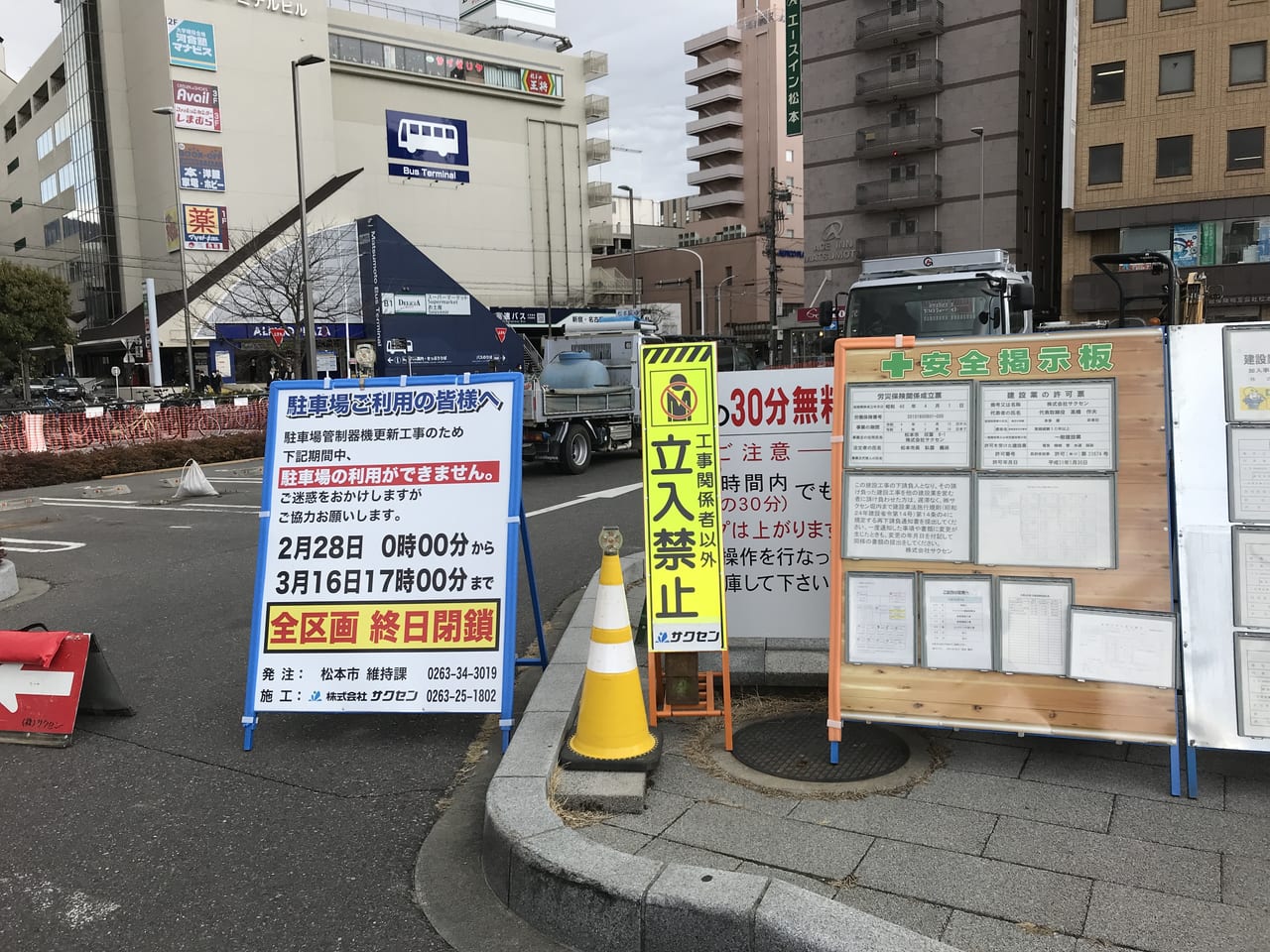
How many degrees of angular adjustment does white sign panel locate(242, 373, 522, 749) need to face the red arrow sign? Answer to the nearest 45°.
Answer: approximately 90° to its right

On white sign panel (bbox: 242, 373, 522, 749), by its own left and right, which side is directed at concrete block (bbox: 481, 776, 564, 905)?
front

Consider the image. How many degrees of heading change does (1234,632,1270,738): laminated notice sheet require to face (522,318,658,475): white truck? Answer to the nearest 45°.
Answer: approximately 135° to its right

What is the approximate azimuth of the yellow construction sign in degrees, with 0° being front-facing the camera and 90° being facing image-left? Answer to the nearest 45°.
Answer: approximately 0°

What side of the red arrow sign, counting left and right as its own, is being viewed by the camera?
front

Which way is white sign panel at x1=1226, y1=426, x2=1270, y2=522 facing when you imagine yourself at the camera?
facing the viewer

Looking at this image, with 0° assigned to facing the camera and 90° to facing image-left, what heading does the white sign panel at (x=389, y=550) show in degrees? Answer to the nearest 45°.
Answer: approximately 0°

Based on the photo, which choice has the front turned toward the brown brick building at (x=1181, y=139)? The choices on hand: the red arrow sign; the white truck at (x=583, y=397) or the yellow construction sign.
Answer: the white truck

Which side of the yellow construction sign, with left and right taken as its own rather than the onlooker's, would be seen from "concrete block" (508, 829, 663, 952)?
front

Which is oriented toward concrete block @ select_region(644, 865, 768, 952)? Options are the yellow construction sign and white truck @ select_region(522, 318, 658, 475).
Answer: the yellow construction sign
